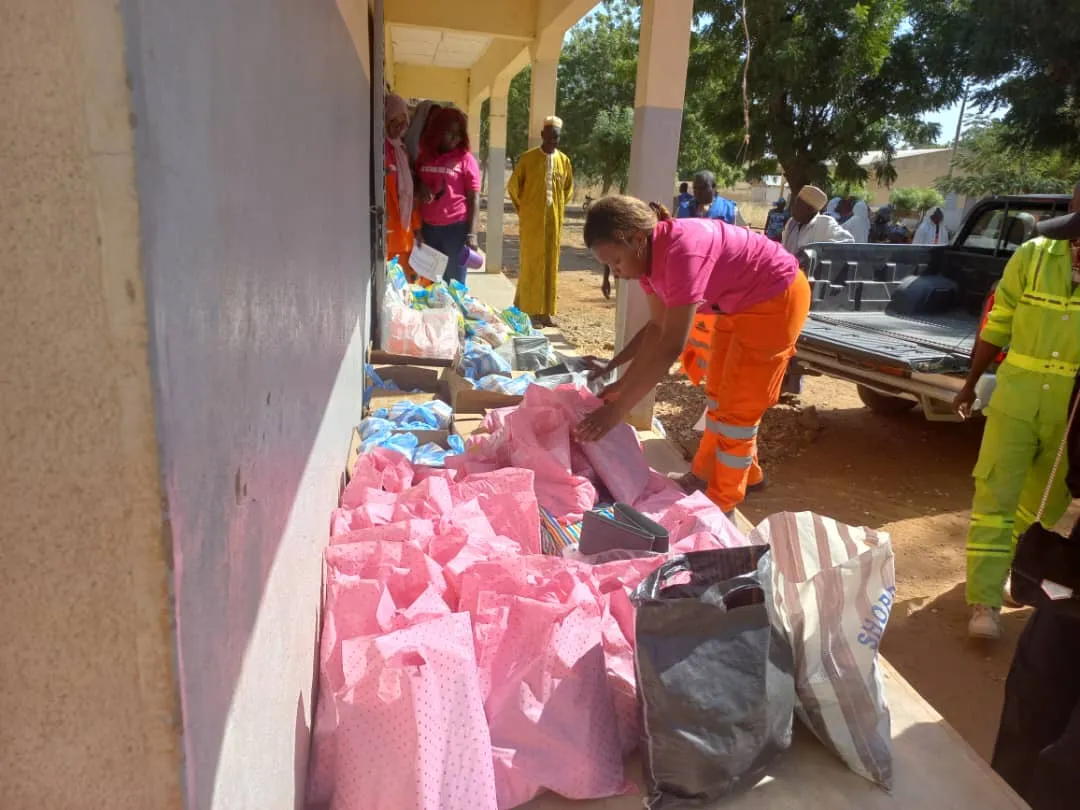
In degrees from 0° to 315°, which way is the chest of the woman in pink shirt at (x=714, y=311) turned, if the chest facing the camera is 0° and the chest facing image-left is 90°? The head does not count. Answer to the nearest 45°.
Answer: approximately 90°

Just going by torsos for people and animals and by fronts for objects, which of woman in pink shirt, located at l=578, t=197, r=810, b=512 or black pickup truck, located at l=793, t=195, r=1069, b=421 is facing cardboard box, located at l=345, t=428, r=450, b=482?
the woman in pink shirt

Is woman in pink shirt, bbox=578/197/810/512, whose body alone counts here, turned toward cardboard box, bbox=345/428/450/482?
yes

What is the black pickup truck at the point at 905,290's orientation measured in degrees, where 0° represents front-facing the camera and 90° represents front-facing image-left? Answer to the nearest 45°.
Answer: approximately 225°

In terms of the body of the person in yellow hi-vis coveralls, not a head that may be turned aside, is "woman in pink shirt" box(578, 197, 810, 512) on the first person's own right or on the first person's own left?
on the first person's own right

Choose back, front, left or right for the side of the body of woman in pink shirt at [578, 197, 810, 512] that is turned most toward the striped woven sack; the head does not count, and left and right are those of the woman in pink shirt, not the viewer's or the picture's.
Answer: left

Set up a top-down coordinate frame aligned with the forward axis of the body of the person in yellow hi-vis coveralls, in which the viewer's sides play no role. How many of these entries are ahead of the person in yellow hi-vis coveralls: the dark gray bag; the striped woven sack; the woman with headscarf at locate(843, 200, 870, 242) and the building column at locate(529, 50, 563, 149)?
2

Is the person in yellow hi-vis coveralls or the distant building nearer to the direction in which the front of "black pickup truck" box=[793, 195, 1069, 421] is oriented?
the distant building

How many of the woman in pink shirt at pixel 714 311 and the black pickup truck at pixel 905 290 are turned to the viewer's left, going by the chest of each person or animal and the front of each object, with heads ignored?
1

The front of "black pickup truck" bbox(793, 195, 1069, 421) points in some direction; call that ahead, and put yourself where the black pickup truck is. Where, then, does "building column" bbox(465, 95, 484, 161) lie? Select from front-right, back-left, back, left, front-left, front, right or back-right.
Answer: left

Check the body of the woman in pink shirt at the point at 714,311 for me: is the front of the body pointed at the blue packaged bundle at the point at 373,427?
yes

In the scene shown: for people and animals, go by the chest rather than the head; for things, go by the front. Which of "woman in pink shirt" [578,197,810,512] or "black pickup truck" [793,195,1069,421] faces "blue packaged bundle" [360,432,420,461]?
the woman in pink shirt

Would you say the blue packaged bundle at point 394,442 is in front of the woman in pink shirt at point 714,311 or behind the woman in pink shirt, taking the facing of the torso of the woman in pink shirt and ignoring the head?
in front
